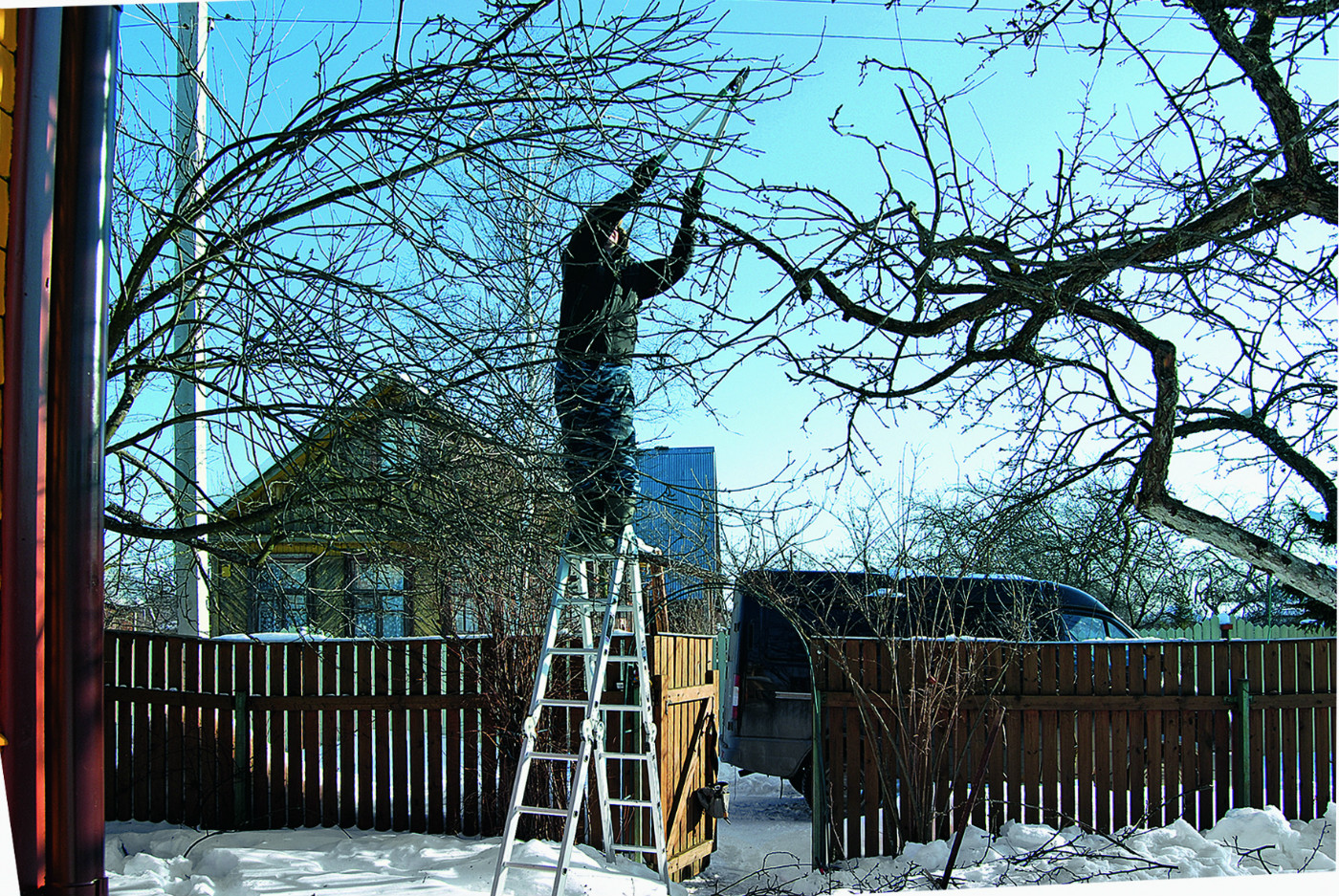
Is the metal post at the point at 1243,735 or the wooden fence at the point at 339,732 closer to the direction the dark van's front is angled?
the metal post

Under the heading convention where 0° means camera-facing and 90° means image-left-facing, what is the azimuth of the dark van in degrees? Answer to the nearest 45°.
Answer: approximately 270°

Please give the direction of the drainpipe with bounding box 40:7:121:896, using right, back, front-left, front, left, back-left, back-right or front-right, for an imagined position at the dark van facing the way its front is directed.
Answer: right

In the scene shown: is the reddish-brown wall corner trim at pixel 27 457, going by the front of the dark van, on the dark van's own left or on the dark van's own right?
on the dark van's own right

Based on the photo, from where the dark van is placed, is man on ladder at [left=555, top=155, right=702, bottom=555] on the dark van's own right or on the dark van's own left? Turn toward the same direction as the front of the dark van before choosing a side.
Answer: on the dark van's own right

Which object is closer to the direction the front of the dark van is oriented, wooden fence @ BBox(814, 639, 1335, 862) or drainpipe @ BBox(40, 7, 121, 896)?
the wooden fence
